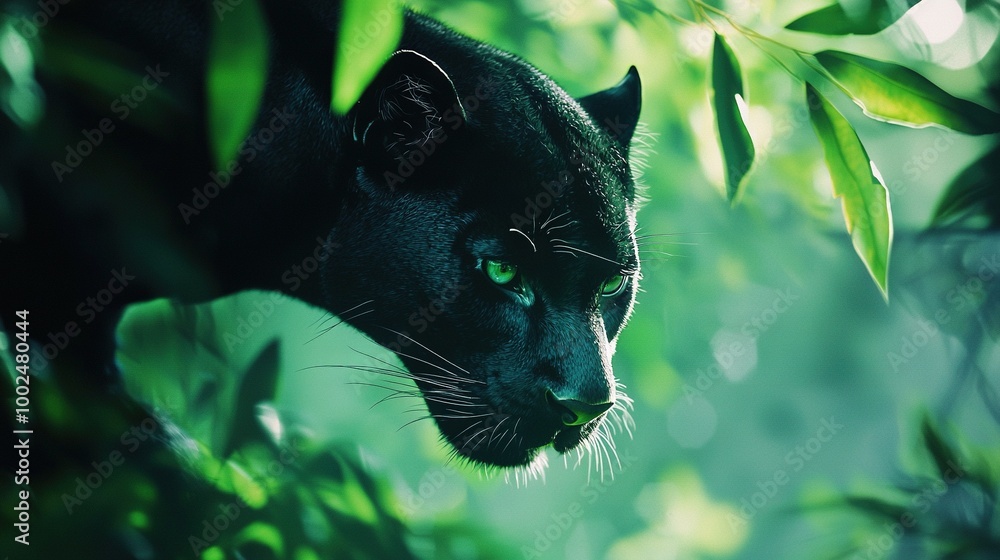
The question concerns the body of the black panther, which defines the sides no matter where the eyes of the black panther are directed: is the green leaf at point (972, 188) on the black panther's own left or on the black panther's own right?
on the black panther's own left

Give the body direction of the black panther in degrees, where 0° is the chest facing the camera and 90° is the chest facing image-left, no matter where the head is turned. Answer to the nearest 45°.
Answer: approximately 315°
